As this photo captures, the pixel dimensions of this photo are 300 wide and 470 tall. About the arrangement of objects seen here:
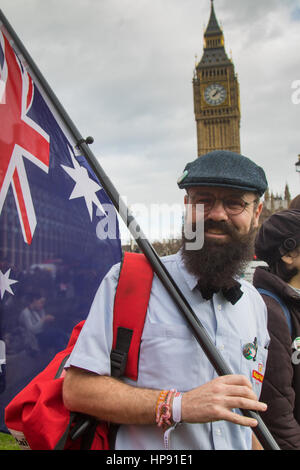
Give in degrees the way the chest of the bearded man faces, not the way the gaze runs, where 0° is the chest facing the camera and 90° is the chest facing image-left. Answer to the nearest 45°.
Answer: approximately 315°

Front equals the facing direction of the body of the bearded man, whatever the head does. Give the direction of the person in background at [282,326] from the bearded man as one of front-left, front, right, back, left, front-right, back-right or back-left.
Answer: left
